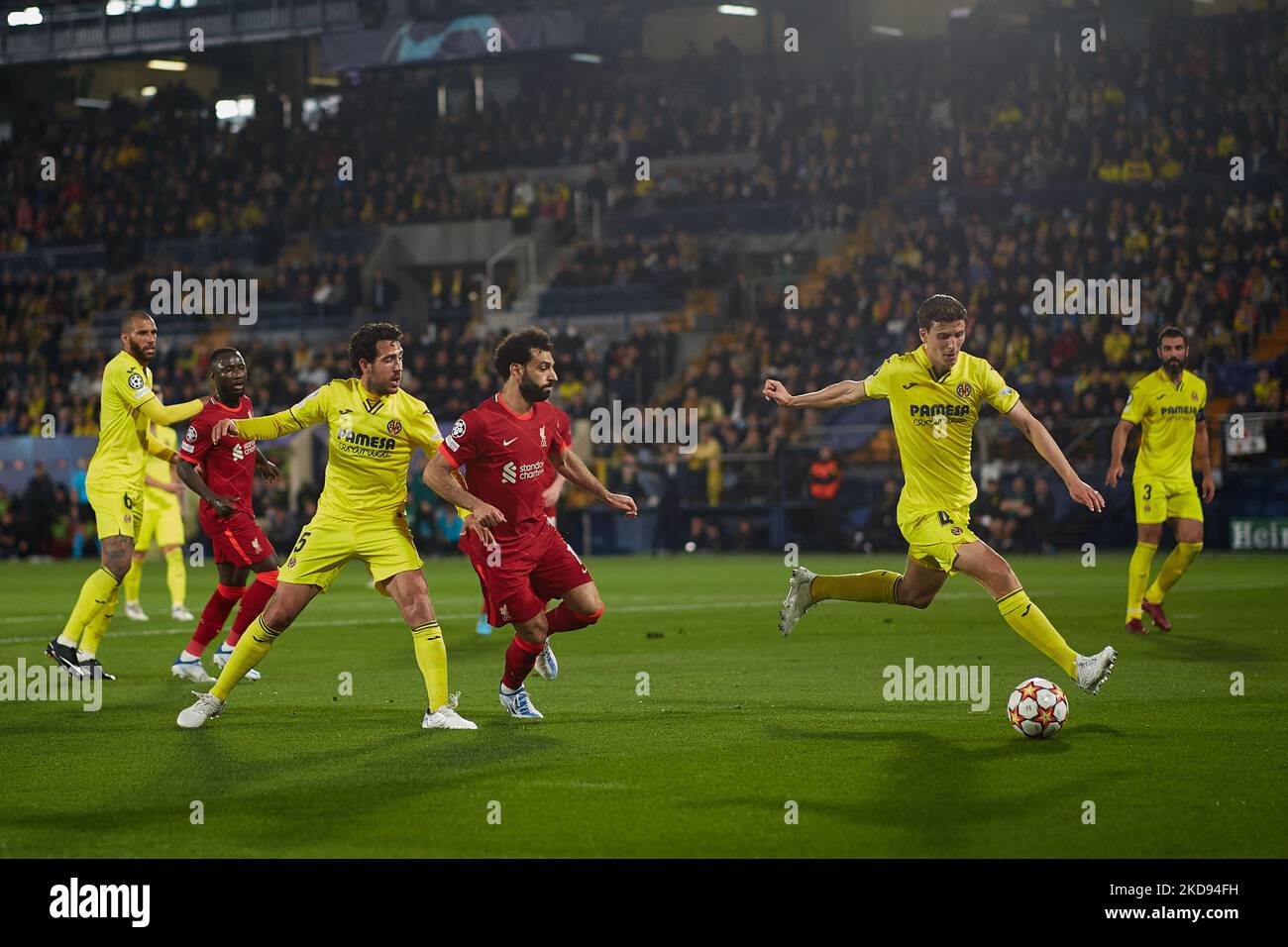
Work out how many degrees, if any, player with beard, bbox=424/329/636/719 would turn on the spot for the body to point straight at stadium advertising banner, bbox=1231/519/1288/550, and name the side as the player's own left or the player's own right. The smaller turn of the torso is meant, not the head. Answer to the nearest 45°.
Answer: approximately 90° to the player's own left

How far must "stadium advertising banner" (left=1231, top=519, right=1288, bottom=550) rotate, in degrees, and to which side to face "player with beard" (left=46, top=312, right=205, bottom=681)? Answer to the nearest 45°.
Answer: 0° — it already faces them

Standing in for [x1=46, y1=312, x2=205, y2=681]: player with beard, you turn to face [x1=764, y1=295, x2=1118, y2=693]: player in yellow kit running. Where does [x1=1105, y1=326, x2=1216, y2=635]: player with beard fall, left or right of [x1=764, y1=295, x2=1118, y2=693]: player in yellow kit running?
left

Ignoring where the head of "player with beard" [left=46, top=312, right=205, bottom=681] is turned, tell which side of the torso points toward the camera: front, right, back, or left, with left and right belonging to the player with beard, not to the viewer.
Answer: right

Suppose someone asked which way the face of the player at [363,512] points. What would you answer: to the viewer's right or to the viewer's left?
to the viewer's right

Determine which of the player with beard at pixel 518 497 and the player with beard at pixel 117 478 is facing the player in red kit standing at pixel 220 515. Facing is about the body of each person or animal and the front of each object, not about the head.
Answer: the player with beard at pixel 117 478

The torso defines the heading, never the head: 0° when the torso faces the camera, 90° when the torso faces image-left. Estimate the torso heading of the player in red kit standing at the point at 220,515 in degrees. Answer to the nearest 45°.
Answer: approximately 315°

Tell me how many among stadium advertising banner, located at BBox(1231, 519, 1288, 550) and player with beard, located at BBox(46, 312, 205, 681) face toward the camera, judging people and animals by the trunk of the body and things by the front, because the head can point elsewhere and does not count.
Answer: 1

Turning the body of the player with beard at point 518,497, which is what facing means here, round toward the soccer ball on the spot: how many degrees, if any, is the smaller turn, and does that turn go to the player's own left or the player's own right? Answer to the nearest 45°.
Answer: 0° — they already face it
